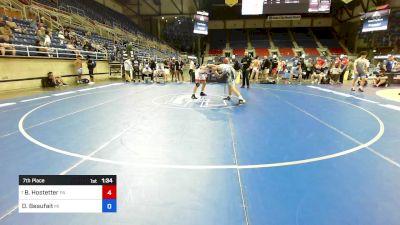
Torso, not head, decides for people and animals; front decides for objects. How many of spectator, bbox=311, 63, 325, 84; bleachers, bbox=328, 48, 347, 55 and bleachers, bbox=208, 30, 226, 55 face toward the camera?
3

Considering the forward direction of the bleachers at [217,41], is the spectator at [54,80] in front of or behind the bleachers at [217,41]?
in front

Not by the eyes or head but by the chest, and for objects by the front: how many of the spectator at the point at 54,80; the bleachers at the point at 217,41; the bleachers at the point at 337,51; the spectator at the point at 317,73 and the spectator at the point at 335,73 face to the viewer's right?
1

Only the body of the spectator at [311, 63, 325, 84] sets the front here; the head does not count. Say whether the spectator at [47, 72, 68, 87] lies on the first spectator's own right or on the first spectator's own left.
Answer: on the first spectator's own right

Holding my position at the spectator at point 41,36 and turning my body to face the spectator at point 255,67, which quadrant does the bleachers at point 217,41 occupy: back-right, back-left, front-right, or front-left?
front-left

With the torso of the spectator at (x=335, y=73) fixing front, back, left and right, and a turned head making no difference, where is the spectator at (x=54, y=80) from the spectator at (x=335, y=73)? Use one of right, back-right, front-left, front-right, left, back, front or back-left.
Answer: front-right

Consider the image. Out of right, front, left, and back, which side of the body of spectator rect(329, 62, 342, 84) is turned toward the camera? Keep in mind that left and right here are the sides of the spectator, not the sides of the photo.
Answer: front

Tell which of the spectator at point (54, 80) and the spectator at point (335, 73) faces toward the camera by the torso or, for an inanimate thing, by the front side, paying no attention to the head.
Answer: the spectator at point (335, 73)

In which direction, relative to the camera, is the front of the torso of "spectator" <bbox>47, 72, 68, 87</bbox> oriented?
to the viewer's right

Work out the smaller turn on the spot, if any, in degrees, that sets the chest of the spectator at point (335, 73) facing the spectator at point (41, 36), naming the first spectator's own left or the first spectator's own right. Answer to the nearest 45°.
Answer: approximately 45° to the first spectator's own right

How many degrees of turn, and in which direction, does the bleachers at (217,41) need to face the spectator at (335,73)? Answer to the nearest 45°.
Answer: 0° — it already faces them

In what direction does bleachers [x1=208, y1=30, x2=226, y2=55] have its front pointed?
toward the camera

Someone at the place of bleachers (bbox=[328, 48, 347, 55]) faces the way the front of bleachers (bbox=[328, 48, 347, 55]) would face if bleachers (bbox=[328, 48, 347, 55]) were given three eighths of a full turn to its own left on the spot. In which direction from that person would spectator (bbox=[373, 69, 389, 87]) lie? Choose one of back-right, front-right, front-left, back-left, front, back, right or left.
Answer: back-right

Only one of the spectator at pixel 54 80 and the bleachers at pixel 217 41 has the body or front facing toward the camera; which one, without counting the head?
the bleachers

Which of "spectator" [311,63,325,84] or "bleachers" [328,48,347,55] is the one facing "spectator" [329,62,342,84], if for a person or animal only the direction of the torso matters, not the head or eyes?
the bleachers

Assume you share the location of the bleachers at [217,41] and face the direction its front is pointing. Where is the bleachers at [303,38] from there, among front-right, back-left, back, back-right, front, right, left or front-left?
left
